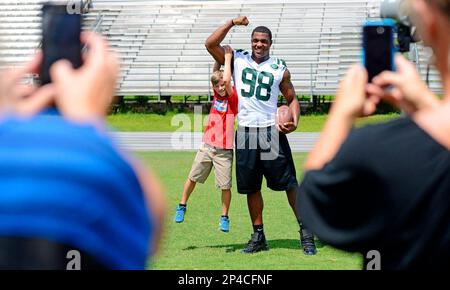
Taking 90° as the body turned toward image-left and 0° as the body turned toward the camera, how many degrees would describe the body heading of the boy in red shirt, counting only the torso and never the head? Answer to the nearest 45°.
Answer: approximately 0°
